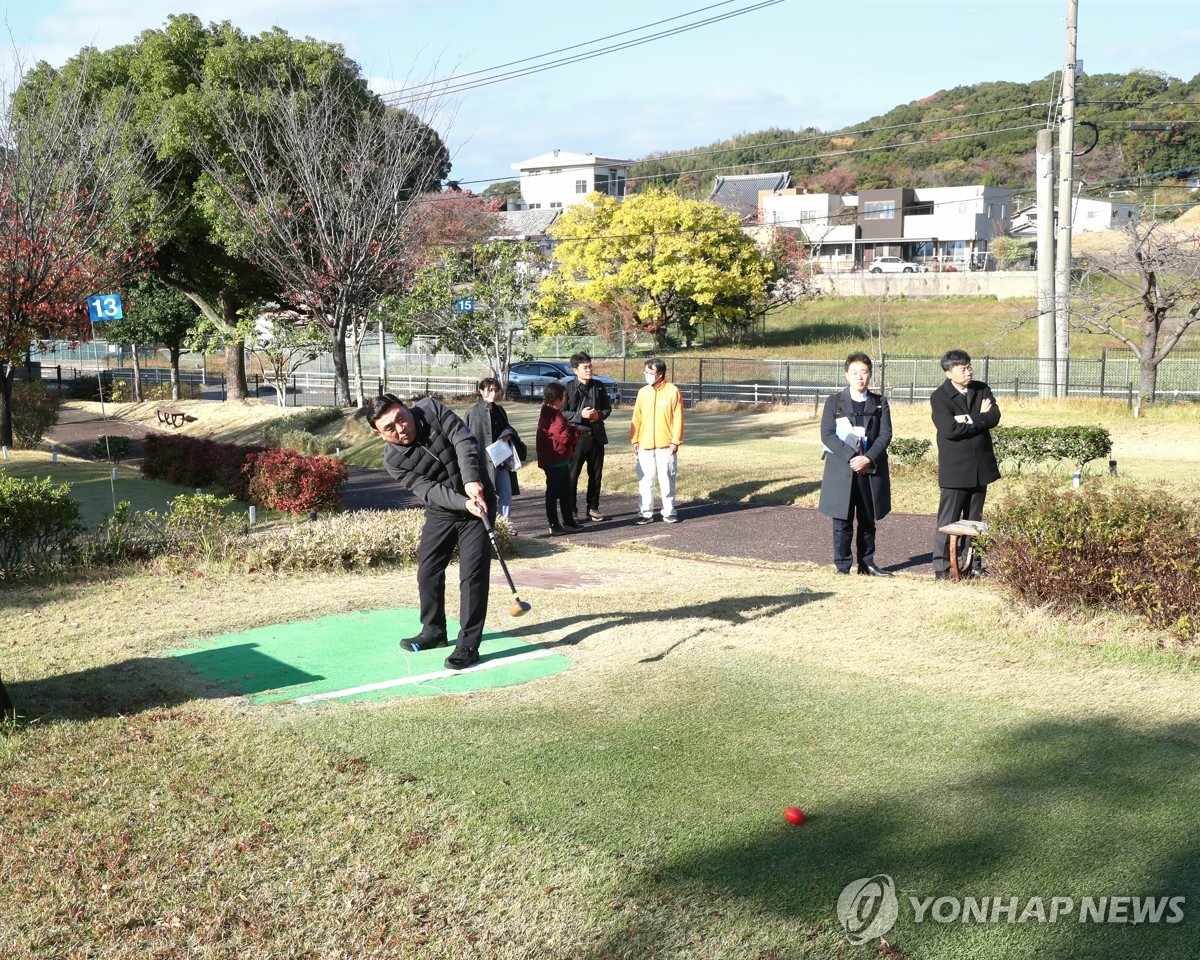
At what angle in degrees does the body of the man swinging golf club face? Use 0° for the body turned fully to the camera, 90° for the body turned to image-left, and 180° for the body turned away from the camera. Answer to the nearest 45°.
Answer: approximately 0°

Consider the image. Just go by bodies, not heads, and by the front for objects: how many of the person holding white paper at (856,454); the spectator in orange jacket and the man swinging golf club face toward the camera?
3

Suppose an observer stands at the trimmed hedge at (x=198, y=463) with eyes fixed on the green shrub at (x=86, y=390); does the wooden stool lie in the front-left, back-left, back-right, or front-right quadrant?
back-right

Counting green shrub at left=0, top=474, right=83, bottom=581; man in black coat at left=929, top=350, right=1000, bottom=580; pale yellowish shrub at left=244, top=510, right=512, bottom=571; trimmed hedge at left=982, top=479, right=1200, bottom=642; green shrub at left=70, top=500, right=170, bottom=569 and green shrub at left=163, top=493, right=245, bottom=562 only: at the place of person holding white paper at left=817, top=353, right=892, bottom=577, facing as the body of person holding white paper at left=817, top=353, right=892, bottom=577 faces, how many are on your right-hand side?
4

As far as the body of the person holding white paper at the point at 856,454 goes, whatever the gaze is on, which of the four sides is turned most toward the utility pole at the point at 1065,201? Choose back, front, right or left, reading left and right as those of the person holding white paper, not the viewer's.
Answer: back

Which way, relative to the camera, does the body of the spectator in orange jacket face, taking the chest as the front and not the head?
toward the camera

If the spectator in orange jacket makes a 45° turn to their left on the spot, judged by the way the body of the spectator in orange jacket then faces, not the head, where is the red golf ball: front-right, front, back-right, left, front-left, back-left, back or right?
front-right

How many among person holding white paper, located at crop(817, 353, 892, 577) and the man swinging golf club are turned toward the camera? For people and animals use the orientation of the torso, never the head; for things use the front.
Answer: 2

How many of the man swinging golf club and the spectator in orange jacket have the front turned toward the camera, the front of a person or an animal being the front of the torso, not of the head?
2

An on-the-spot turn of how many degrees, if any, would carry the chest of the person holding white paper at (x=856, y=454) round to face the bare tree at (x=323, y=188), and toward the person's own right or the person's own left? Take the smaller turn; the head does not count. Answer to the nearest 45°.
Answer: approximately 135° to the person's own right

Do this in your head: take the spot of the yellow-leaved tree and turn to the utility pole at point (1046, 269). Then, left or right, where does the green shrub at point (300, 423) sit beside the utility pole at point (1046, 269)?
right

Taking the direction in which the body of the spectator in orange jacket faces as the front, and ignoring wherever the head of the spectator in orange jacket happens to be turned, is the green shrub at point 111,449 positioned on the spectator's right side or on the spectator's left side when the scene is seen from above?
on the spectator's right side
